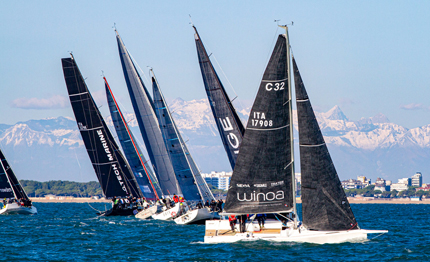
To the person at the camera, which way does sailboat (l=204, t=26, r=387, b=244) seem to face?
facing to the right of the viewer
